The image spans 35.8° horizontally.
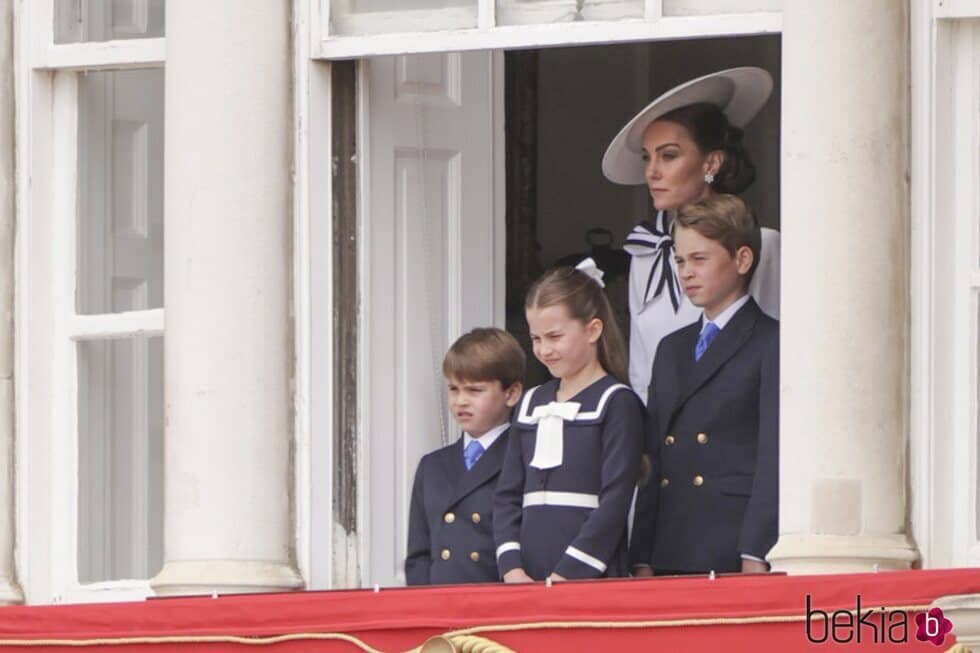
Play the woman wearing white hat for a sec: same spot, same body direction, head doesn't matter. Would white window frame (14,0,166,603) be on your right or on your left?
on your right

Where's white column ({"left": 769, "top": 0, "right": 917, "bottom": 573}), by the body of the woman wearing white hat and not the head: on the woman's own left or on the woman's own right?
on the woman's own left

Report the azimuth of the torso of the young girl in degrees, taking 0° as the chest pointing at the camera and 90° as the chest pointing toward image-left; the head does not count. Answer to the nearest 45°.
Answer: approximately 45°

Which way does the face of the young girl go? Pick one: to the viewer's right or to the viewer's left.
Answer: to the viewer's left

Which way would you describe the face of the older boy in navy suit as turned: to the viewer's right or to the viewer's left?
to the viewer's left
